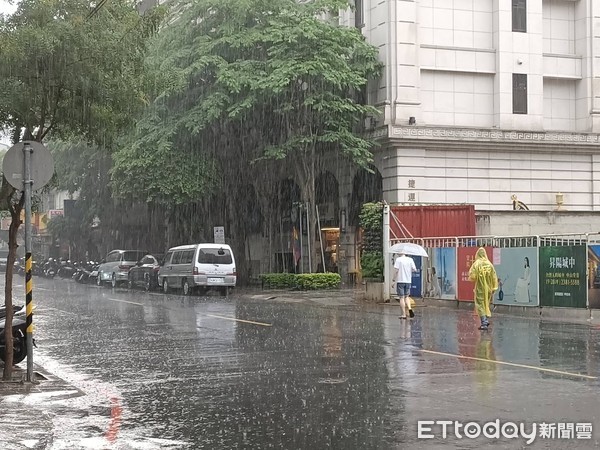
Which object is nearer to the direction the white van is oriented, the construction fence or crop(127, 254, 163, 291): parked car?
the parked car

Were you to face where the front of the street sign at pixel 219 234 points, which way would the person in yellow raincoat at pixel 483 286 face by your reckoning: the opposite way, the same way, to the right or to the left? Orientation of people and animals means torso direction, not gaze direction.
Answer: the opposite way

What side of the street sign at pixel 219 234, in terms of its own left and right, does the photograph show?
front

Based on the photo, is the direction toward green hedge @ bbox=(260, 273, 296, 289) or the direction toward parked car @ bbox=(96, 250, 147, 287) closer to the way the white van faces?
the parked car

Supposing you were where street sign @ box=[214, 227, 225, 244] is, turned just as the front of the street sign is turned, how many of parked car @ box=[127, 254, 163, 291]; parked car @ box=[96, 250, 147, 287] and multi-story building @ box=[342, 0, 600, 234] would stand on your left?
1

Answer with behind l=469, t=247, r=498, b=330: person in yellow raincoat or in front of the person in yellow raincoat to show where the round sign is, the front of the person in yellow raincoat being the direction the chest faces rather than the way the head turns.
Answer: behind

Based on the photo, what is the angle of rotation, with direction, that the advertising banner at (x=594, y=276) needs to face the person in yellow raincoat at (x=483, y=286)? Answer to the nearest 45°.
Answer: approximately 45° to its right

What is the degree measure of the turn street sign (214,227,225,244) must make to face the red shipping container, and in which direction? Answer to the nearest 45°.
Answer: approximately 45° to its left

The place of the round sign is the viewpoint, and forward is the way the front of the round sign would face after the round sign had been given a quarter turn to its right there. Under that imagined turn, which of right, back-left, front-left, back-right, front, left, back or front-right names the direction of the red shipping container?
front-left

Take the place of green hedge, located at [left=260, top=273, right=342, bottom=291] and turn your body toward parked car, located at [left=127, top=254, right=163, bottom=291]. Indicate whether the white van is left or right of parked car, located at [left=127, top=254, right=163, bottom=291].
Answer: left

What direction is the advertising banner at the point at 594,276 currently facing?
toward the camera

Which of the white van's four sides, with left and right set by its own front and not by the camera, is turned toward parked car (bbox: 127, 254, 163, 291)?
front

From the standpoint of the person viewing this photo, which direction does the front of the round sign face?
facing away from the viewer

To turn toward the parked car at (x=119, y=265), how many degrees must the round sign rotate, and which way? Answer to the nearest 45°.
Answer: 0° — it already faces it

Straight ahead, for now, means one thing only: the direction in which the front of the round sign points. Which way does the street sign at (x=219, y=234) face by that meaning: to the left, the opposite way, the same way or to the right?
the opposite way
